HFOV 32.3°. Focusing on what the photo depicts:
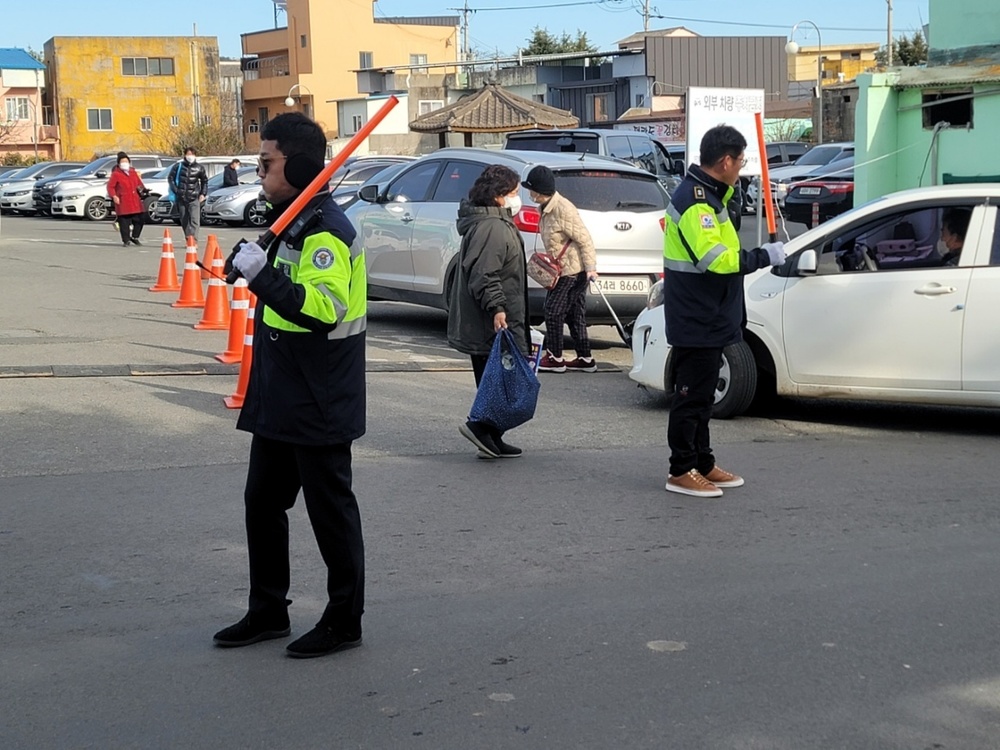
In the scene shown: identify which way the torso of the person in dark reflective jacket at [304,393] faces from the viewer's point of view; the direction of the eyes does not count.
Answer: to the viewer's left

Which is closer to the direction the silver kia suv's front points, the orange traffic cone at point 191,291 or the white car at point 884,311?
the orange traffic cone

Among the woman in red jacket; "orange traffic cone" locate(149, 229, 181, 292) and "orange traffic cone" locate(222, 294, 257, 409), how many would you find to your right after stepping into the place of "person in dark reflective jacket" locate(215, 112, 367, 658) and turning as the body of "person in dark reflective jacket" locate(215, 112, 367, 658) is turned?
3

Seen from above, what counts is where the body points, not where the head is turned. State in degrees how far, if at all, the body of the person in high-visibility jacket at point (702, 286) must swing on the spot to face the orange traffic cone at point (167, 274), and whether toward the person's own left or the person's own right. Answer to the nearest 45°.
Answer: approximately 135° to the person's own left

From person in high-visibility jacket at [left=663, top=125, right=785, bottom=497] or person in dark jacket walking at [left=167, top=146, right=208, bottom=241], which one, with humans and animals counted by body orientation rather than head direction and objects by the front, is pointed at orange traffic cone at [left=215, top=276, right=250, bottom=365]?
the person in dark jacket walking

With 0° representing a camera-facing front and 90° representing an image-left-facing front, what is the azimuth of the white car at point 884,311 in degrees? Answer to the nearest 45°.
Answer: approximately 90°

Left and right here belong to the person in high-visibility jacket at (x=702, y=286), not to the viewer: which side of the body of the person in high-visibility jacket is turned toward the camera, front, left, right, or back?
right

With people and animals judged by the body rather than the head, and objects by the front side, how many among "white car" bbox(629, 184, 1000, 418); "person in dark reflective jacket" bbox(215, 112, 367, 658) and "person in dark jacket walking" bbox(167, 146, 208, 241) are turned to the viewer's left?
2

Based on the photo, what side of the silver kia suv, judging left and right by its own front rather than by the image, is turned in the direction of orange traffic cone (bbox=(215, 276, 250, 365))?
left

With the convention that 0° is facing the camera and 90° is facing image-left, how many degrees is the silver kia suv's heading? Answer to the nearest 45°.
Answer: approximately 135°
